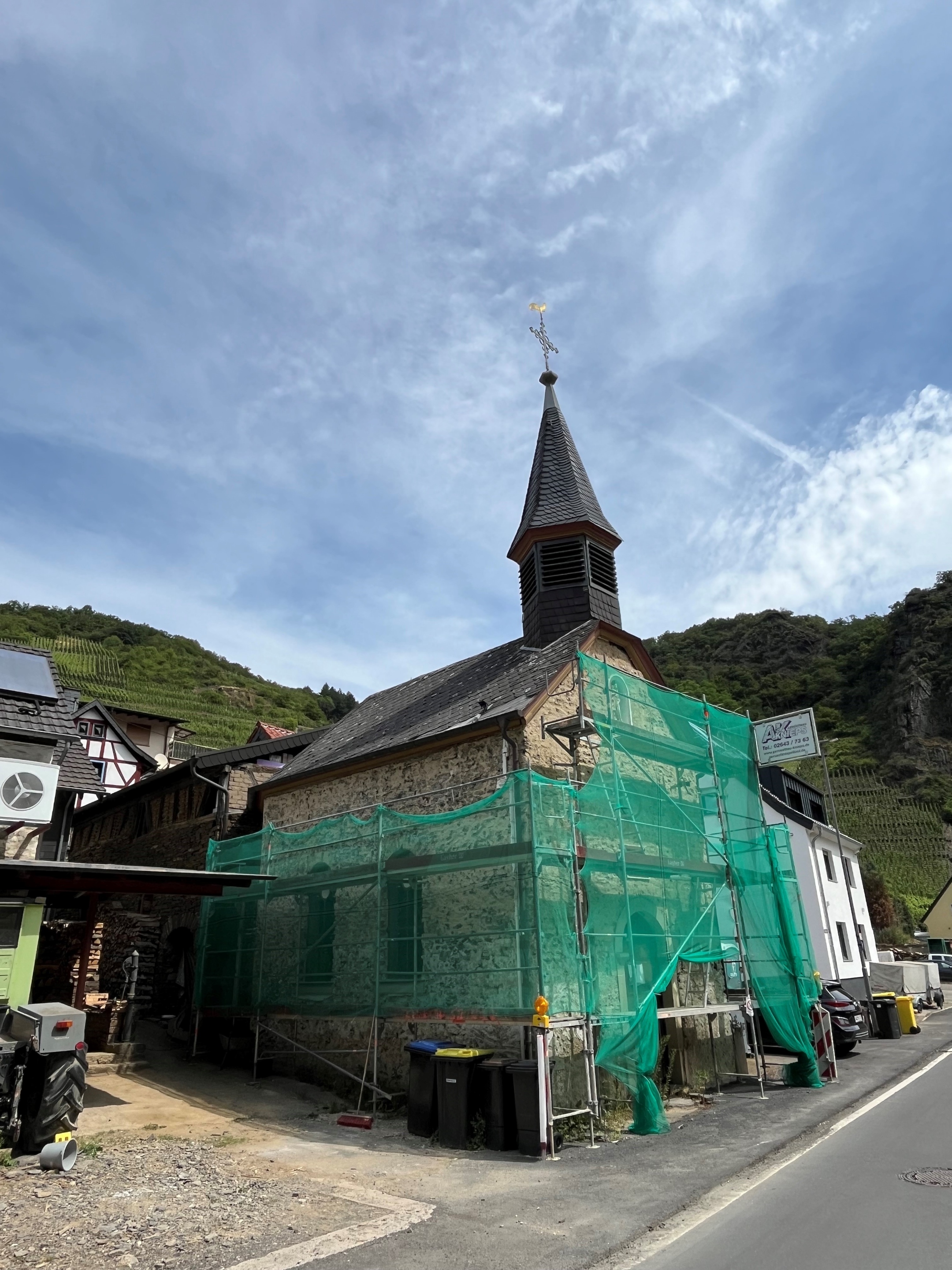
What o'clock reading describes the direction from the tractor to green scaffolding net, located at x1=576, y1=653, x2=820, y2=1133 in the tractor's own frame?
The green scaffolding net is roughly at 3 o'clock from the tractor.

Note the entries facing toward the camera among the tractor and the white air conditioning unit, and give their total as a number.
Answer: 1

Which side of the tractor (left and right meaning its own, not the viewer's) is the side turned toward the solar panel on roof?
front

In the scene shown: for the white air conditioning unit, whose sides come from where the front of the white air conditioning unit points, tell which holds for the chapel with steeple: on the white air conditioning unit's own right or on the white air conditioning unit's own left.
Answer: on the white air conditioning unit's own left

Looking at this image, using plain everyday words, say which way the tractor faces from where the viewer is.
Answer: facing away from the viewer

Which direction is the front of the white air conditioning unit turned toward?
toward the camera

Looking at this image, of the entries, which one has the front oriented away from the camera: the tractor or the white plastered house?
the tractor

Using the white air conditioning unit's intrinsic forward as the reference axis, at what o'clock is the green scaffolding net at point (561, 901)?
The green scaffolding net is roughly at 10 o'clock from the white air conditioning unit.

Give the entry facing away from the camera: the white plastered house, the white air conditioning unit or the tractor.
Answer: the tractor

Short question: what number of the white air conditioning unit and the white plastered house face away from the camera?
0

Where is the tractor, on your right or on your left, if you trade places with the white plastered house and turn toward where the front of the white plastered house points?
on your right

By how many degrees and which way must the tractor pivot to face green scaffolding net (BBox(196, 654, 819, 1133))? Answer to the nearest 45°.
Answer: approximately 90° to its right
